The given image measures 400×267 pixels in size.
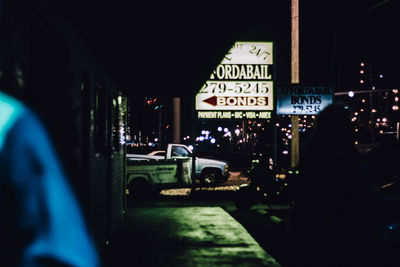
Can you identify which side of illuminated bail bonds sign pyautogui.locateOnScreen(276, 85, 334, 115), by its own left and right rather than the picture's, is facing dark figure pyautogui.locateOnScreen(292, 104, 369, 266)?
front

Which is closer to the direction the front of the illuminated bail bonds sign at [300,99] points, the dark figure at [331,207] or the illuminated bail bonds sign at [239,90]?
the dark figure

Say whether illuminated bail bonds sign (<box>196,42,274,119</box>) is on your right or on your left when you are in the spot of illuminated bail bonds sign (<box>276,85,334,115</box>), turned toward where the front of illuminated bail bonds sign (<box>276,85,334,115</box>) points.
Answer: on your right

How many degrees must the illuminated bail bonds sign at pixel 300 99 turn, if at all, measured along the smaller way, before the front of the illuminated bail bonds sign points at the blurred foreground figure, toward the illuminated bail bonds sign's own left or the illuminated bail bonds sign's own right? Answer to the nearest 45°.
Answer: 0° — it already faces them

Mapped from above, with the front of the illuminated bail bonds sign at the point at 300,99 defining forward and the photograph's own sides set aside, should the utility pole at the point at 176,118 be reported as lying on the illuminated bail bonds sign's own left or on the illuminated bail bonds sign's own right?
on the illuminated bail bonds sign's own right

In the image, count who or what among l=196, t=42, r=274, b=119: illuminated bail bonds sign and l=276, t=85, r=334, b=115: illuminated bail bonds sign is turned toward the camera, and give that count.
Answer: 2

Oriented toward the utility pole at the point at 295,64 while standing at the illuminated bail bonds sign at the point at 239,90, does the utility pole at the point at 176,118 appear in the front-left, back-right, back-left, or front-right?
back-left

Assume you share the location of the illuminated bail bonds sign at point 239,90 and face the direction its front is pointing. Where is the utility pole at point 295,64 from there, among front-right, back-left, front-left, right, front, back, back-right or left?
front-left

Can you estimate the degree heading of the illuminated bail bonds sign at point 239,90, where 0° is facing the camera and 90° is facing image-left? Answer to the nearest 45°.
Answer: approximately 0°

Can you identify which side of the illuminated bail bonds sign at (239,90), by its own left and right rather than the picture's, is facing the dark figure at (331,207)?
front

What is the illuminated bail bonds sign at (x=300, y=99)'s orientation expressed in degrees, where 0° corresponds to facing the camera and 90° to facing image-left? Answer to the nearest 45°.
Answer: approximately 0°

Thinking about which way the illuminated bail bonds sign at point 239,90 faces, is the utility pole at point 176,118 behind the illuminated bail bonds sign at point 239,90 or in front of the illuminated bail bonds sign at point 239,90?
behind
